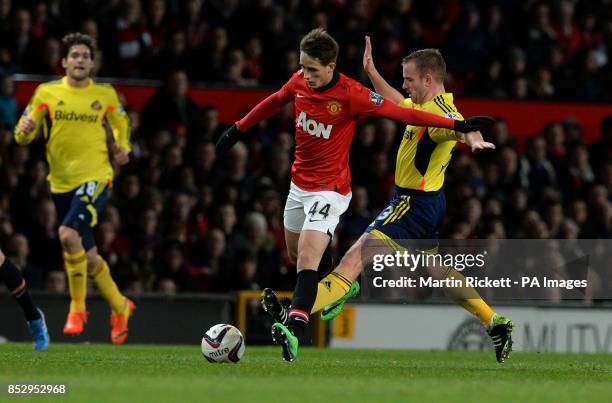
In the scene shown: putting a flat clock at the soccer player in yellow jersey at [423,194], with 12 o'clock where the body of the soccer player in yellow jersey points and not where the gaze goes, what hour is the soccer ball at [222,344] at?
The soccer ball is roughly at 11 o'clock from the soccer player in yellow jersey.

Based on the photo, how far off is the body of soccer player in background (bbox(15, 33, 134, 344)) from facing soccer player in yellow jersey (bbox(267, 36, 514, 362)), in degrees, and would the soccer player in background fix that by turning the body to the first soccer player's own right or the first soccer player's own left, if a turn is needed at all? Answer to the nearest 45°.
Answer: approximately 45° to the first soccer player's own left

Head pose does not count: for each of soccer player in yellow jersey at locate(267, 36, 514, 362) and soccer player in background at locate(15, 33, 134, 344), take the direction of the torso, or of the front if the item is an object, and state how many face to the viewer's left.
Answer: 1

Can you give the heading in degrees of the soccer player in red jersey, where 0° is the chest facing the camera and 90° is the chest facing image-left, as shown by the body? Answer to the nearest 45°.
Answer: approximately 45°

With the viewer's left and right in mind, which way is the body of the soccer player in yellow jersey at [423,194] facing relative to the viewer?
facing to the left of the viewer
